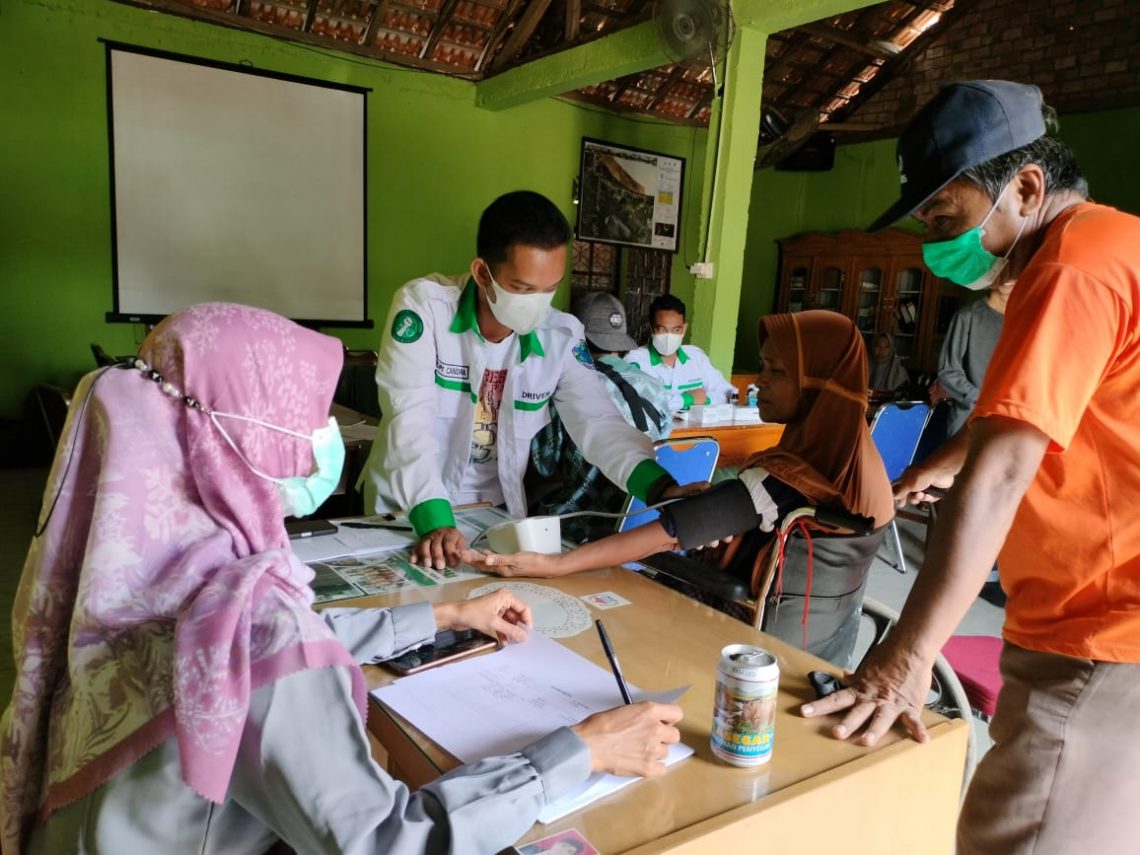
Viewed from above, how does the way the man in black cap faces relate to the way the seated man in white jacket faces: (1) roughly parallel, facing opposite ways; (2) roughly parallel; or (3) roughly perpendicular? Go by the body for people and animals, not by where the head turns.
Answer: roughly perpendicular

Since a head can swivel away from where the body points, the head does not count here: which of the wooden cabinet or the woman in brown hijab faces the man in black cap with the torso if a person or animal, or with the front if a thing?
the wooden cabinet

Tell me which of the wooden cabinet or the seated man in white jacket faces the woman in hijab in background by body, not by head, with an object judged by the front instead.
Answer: the wooden cabinet

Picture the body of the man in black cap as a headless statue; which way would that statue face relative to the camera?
to the viewer's left

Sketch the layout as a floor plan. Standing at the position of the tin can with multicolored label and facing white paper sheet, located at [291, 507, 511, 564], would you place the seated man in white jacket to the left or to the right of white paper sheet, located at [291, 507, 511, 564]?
right

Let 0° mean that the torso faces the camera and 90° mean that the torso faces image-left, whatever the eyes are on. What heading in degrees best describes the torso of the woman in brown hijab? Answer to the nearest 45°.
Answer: approximately 90°

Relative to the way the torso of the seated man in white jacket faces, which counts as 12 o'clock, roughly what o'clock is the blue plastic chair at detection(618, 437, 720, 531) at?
The blue plastic chair is roughly at 12 o'clock from the seated man in white jacket.

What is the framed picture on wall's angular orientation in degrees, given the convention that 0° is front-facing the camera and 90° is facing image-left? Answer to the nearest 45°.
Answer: approximately 315°
